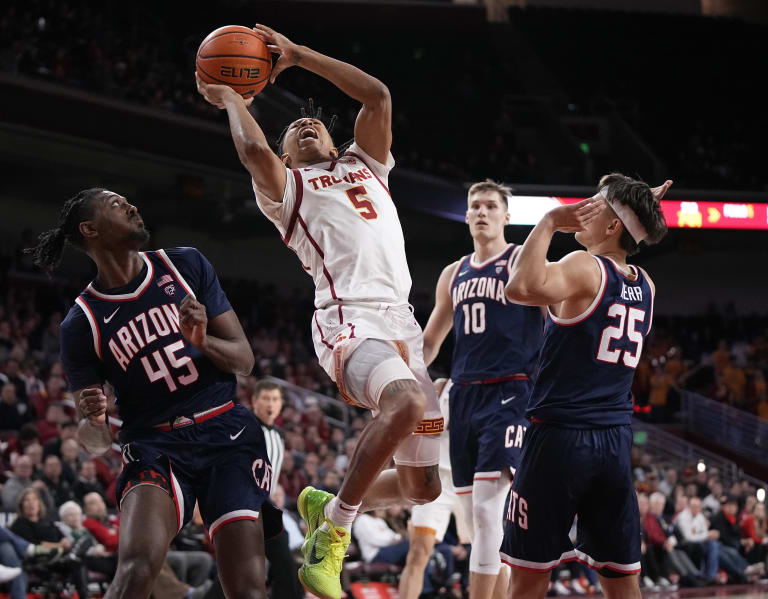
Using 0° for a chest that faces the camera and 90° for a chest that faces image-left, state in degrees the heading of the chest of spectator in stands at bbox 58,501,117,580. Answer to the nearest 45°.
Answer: approximately 315°

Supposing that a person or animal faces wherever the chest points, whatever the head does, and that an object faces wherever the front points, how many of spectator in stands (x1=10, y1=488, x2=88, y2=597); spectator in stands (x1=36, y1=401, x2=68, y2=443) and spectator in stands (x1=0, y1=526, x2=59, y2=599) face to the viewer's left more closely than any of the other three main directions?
0

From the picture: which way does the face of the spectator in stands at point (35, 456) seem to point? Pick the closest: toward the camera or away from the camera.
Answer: toward the camera

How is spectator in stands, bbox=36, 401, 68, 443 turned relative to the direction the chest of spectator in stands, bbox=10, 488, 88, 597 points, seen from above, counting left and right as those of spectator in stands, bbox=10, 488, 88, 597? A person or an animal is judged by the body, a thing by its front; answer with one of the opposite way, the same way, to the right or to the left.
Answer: the same way

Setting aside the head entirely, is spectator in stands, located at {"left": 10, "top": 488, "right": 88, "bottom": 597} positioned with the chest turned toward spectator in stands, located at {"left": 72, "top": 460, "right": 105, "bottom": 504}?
no

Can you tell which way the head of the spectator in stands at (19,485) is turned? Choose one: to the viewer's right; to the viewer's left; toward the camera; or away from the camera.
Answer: toward the camera

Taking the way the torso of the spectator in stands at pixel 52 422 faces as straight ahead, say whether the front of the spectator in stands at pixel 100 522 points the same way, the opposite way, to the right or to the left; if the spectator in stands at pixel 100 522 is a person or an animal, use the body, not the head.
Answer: the same way

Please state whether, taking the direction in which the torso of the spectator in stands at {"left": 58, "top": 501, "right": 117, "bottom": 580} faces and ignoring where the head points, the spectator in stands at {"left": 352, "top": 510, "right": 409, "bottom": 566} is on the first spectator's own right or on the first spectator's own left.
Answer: on the first spectator's own left

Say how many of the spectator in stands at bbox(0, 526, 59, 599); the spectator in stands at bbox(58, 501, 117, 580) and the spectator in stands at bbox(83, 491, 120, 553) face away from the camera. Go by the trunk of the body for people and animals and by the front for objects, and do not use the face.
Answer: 0

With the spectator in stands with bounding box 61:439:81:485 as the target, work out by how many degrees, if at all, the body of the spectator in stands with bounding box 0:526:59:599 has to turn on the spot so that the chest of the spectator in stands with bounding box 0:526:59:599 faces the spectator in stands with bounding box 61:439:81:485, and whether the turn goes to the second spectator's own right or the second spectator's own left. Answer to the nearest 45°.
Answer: approximately 90° to the second spectator's own left

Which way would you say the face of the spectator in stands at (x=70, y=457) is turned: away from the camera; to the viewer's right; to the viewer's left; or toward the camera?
toward the camera

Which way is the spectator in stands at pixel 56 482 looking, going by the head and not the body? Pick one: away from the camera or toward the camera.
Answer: toward the camera

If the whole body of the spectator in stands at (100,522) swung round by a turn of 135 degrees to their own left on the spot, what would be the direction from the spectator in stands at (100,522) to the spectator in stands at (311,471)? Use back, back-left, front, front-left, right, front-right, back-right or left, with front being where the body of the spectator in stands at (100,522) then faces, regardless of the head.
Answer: front-right

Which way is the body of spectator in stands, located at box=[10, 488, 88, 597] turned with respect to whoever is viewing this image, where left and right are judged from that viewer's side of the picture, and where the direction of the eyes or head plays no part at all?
facing the viewer and to the right of the viewer

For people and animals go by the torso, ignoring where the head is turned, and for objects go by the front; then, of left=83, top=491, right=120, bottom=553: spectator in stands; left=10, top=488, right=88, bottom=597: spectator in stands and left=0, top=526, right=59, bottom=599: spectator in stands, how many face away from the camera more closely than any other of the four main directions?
0

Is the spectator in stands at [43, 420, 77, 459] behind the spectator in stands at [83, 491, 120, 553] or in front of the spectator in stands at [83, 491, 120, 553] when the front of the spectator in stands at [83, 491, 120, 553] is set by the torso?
behind

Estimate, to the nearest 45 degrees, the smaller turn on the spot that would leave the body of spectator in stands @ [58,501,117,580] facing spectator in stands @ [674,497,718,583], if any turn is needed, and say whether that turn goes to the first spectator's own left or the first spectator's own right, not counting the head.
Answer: approximately 45° to the first spectator's own left

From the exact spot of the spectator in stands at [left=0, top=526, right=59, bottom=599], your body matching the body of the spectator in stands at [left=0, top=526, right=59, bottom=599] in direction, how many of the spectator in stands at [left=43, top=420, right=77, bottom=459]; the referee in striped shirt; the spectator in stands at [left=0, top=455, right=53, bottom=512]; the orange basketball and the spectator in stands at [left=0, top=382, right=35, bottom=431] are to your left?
3
